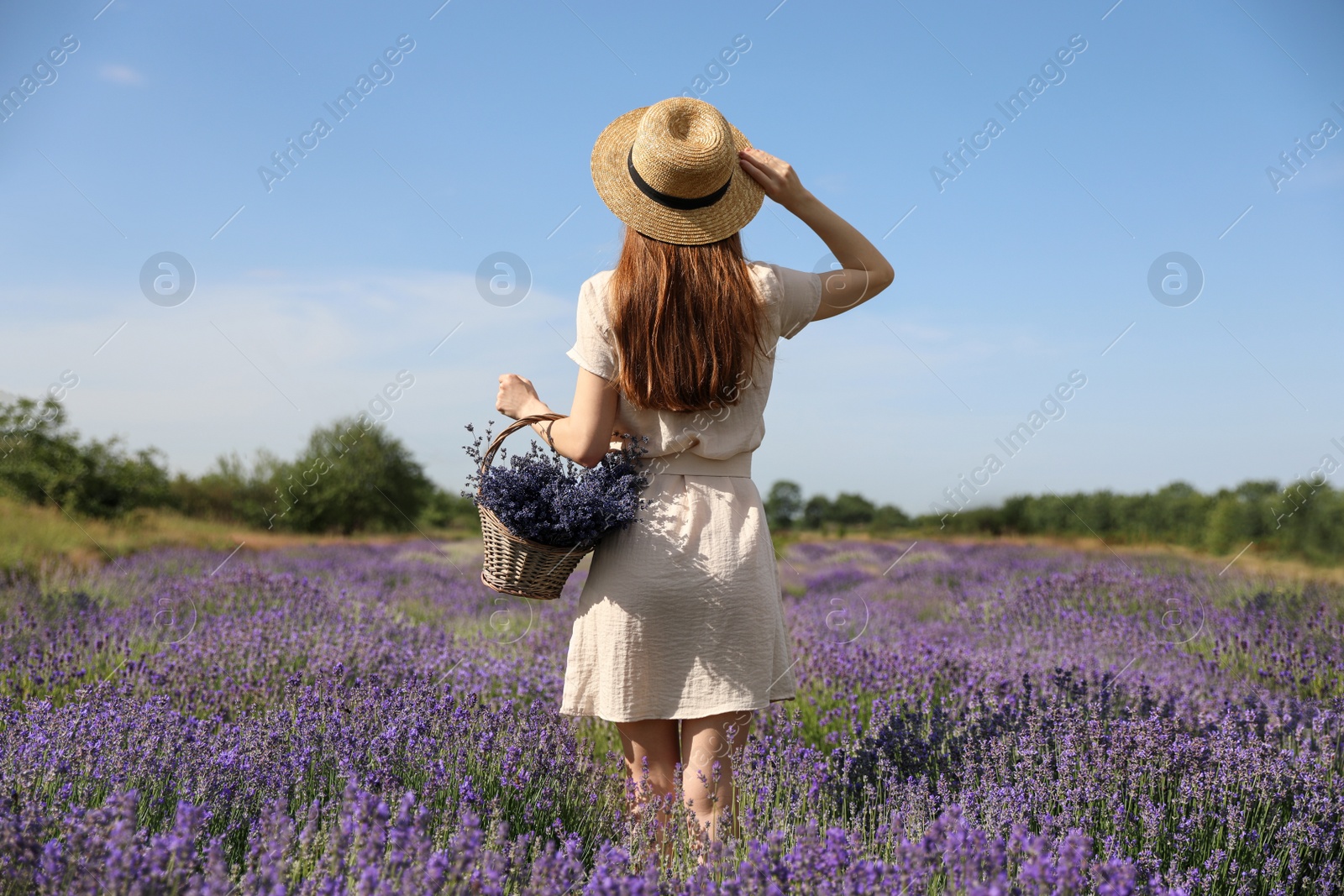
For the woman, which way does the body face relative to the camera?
away from the camera

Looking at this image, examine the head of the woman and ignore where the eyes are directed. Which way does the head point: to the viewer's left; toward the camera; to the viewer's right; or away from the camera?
away from the camera

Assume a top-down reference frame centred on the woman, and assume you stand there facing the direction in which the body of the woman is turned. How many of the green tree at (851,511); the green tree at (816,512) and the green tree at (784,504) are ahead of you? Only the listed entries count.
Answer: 3

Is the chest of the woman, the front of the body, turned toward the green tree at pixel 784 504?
yes

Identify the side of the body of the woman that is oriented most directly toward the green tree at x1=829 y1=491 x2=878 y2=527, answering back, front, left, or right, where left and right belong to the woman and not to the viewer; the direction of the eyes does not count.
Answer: front

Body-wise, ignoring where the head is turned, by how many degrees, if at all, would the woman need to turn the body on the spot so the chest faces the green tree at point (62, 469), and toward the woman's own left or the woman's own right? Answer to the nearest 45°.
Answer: approximately 45° to the woman's own left

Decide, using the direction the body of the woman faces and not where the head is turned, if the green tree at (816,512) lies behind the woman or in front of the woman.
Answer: in front
